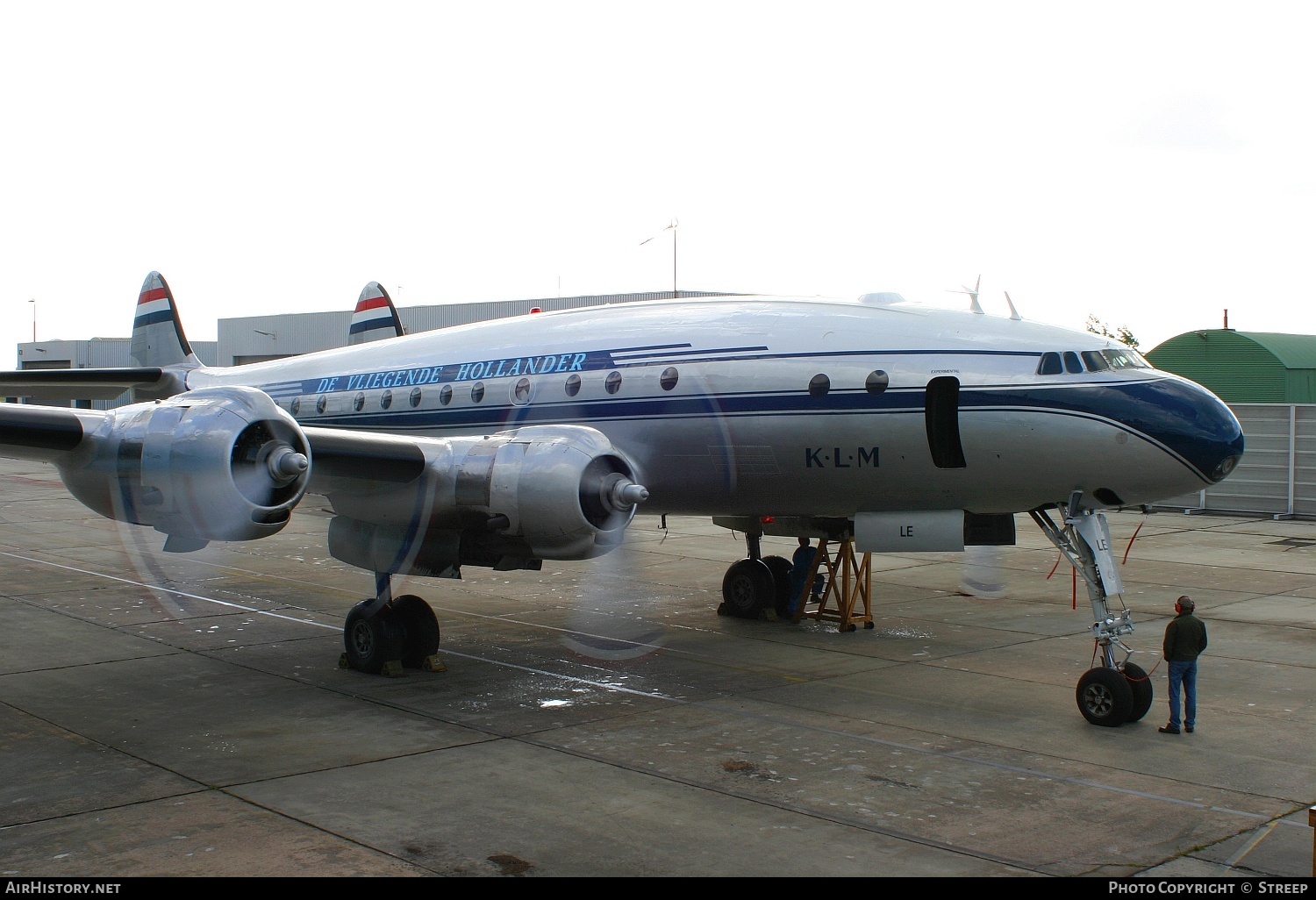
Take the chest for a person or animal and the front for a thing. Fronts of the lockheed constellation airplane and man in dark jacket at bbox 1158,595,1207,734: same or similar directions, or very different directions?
very different directions

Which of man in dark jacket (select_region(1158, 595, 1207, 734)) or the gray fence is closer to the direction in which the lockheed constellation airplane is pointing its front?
the man in dark jacket

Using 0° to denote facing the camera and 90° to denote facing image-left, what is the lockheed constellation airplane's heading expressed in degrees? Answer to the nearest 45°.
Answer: approximately 315°

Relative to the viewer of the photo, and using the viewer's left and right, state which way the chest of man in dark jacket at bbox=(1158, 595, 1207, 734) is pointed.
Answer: facing away from the viewer and to the left of the viewer

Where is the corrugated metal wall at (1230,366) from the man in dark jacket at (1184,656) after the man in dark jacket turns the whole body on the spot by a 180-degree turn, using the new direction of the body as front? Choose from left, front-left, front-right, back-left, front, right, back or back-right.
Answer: back-left

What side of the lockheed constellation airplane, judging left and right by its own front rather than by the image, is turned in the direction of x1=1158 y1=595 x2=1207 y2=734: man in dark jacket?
front

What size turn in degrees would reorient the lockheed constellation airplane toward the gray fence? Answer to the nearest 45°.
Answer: approximately 90° to its left

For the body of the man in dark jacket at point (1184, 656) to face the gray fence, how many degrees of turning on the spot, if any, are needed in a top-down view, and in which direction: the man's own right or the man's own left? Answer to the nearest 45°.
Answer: approximately 45° to the man's own right
